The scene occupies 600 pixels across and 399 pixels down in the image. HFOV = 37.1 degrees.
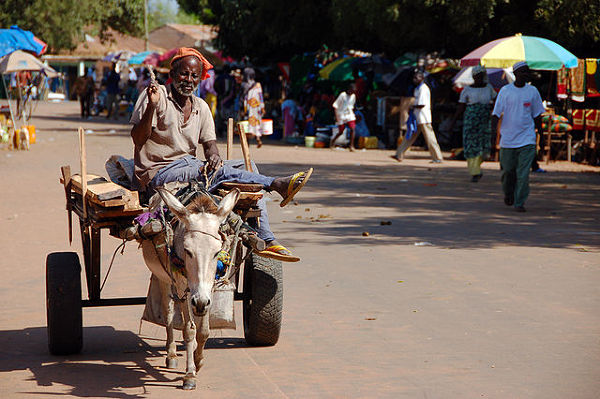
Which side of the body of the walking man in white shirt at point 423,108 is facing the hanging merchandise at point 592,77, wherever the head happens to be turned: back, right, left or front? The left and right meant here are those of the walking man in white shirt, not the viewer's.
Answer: back

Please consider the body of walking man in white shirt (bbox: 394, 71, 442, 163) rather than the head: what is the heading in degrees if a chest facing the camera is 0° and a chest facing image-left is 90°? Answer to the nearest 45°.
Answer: approximately 90°

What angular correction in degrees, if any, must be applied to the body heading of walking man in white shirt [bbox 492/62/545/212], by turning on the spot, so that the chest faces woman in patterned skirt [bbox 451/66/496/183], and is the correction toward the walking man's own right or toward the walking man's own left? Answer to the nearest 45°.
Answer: approximately 180°

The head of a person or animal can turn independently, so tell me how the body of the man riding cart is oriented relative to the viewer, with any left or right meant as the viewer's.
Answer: facing the viewer and to the right of the viewer

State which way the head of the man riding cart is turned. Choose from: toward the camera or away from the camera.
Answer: toward the camera

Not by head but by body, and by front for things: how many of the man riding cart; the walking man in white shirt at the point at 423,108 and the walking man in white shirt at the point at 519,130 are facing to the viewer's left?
1

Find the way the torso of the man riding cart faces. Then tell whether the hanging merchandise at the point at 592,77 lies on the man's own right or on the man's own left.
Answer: on the man's own left

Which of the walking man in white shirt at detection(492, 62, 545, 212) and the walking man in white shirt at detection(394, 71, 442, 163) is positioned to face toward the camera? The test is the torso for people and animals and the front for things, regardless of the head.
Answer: the walking man in white shirt at detection(492, 62, 545, 212)

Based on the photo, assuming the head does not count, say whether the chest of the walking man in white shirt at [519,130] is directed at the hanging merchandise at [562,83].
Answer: no

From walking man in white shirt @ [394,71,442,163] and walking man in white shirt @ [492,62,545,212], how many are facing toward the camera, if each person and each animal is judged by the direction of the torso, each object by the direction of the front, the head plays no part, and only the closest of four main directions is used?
1

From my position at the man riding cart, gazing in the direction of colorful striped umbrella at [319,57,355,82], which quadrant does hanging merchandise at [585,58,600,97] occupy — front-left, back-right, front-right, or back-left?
front-right

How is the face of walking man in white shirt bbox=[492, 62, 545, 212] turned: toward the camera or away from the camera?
toward the camera

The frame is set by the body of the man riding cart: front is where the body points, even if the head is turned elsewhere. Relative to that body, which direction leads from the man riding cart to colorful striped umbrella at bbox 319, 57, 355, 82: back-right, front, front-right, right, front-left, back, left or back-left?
back-left

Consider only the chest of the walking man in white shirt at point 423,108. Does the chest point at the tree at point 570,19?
no

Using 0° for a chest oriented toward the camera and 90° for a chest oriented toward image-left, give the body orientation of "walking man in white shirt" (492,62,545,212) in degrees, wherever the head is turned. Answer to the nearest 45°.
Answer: approximately 0°
